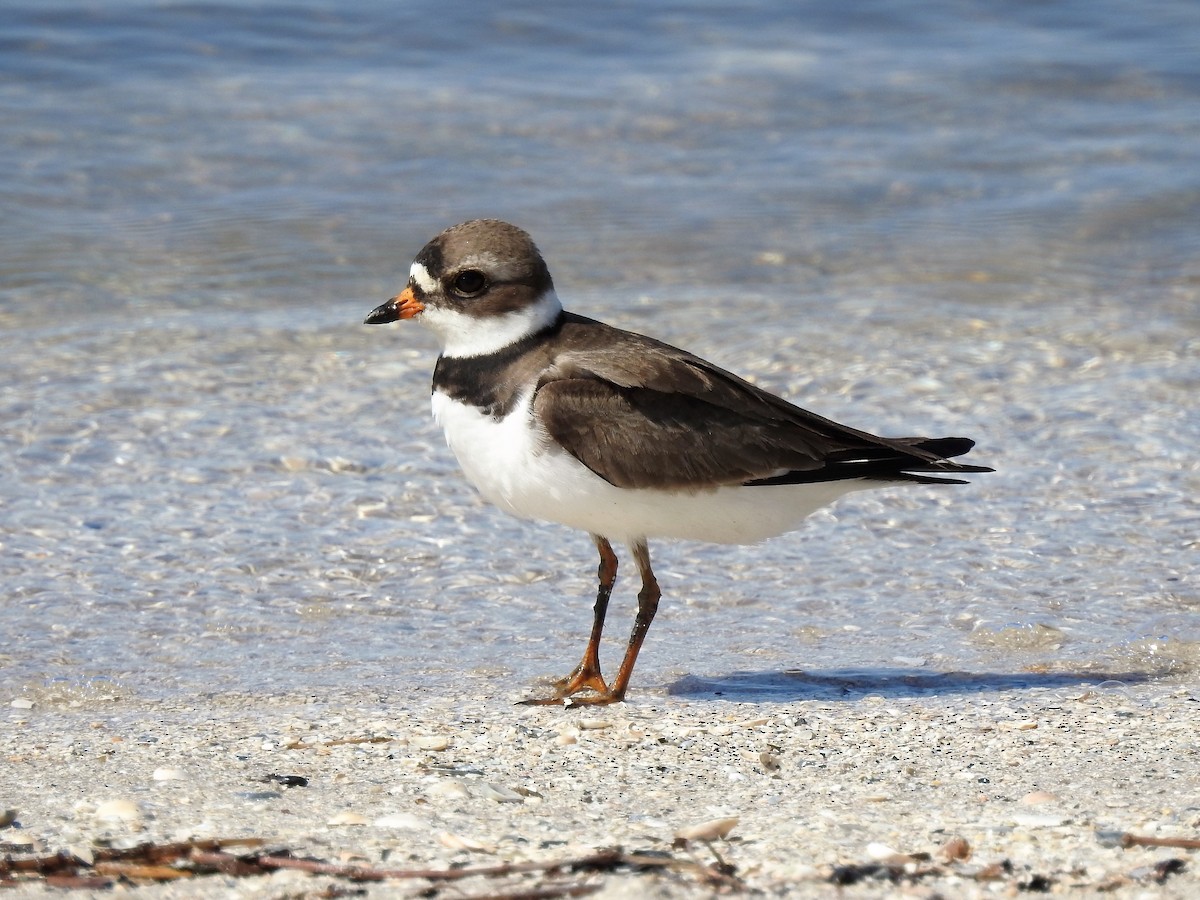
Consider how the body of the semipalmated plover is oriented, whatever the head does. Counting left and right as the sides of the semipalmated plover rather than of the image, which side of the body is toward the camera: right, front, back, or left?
left
